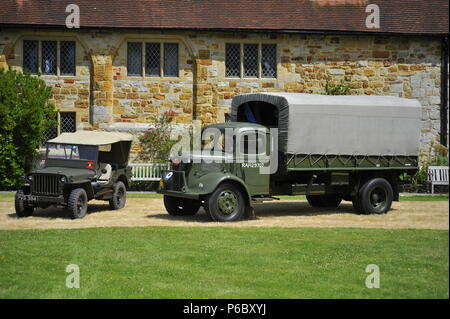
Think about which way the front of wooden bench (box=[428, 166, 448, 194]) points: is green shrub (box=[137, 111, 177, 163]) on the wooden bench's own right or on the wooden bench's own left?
on the wooden bench's own right

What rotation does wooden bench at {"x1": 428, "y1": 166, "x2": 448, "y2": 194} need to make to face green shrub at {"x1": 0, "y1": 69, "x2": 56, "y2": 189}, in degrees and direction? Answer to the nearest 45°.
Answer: approximately 90° to its right

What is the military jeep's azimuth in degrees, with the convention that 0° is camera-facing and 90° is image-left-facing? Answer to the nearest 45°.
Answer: approximately 45°

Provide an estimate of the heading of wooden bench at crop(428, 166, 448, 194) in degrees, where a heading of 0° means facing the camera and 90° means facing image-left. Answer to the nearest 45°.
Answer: approximately 0°

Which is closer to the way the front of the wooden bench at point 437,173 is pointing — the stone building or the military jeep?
the military jeep

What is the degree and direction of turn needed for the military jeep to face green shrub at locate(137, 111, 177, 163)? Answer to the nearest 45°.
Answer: approximately 135° to its right

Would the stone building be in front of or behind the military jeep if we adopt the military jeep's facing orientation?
behind

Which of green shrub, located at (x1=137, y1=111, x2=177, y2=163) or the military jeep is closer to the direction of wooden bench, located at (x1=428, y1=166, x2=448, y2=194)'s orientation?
the military jeep
